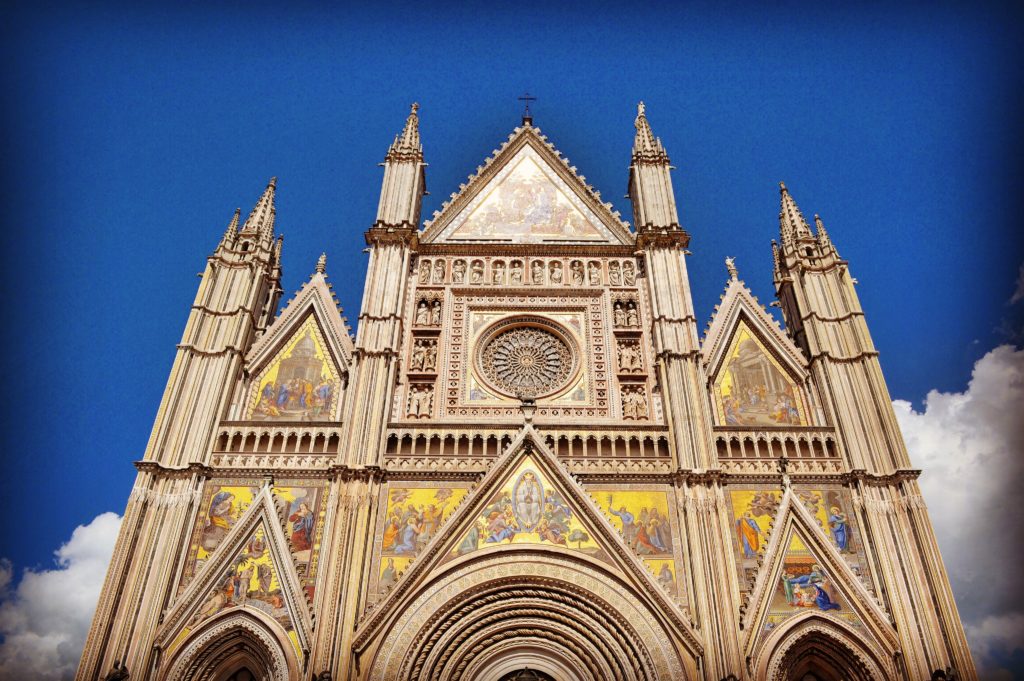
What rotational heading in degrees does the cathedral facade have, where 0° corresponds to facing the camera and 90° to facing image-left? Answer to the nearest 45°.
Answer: approximately 0°

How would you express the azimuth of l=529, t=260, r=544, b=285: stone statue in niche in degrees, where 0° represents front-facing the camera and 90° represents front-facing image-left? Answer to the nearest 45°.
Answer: approximately 0°
